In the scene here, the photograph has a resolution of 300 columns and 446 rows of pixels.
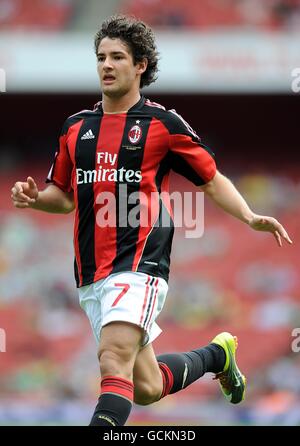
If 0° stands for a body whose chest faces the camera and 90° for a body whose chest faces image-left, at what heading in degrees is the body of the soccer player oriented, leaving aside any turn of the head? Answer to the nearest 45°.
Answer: approximately 45°

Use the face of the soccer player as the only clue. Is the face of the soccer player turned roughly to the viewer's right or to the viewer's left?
to the viewer's left
